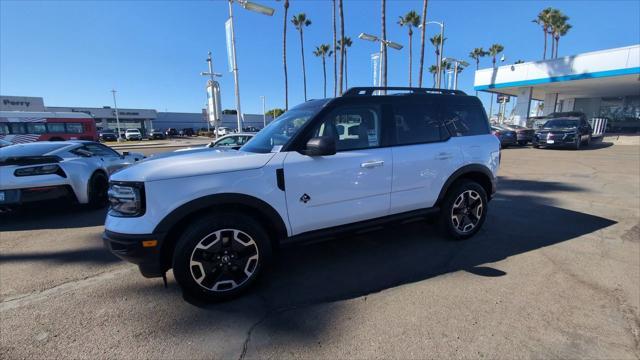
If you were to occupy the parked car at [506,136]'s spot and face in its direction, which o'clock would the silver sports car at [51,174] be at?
The silver sports car is roughly at 2 o'clock from the parked car.

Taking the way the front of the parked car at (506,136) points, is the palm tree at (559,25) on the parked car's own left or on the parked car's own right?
on the parked car's own left

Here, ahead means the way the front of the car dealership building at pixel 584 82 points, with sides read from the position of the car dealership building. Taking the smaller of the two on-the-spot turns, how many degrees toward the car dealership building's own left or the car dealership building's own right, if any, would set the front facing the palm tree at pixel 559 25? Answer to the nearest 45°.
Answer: approximately 135° to the car dealership building's own right

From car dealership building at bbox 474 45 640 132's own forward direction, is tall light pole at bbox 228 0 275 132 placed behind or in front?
in front

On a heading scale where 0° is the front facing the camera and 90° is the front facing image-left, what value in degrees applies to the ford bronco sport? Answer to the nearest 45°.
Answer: approximately 45°

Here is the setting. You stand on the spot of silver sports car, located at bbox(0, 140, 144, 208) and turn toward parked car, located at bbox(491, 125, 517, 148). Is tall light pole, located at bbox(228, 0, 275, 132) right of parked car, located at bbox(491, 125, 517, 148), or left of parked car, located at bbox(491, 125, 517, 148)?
left

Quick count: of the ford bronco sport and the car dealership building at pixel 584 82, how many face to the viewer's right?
0

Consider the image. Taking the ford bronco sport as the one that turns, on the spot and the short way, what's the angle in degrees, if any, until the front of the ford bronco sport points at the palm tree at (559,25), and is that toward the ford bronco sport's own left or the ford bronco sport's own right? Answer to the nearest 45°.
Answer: approximately 180°

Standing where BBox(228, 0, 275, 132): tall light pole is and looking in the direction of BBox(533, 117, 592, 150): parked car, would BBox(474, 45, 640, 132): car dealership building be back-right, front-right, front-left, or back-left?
front-left

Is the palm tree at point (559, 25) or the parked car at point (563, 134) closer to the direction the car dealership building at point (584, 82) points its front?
the parked car

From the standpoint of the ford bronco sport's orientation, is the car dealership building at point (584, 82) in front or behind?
behind

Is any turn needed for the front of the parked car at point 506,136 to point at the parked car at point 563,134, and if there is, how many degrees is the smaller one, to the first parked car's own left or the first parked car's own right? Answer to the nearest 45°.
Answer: approximately 45° to the first parked car's own left

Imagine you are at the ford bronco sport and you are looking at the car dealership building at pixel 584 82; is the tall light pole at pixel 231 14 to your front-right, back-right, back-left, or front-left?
front-left
